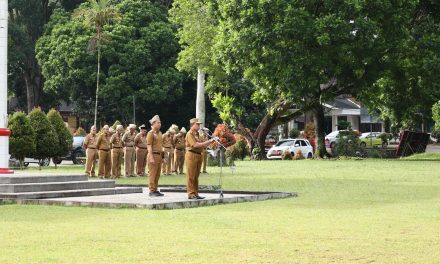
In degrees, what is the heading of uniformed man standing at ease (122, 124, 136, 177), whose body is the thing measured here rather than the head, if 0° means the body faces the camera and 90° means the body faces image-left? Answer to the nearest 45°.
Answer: approximately 315°

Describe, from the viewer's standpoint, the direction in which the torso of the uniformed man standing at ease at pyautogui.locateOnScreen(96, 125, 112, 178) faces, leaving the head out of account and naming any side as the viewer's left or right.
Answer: facing the viewer and to the right of the viewer

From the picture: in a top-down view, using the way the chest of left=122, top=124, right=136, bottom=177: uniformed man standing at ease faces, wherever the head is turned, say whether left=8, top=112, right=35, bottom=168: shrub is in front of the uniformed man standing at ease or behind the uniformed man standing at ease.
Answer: behind
